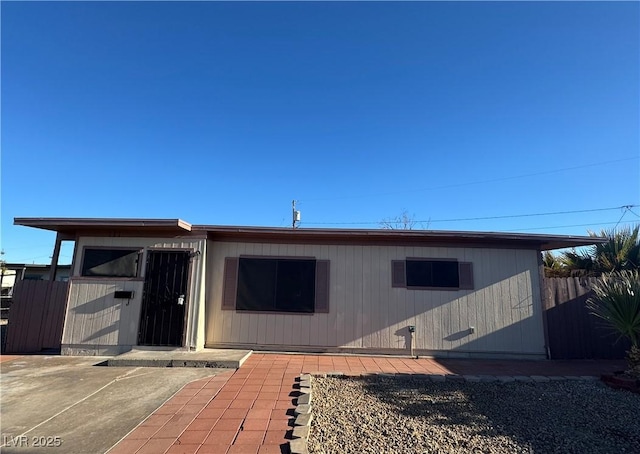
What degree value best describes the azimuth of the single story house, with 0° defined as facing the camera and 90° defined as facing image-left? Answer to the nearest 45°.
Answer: approximately 0°

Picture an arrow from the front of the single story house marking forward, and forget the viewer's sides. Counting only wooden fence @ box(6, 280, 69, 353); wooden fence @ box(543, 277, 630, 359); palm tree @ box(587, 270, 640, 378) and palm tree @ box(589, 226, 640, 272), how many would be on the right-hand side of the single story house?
1

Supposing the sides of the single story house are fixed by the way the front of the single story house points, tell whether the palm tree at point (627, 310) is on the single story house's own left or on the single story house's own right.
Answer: on the single story house's own left

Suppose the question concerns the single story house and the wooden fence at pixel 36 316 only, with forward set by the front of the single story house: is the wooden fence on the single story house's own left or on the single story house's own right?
on the single story house's own right

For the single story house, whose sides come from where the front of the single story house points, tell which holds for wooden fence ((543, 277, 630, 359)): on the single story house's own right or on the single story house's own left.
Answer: on the single story house's own left

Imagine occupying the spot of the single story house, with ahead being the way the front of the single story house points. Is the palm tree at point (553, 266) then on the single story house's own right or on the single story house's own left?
on the single story house's own left

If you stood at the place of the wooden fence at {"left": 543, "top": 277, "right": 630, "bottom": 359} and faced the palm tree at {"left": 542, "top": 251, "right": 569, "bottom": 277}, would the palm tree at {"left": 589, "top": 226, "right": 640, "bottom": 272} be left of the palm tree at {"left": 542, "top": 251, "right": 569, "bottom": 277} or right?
right

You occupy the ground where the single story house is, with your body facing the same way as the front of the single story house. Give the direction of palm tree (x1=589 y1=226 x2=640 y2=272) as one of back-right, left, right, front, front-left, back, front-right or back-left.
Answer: left
